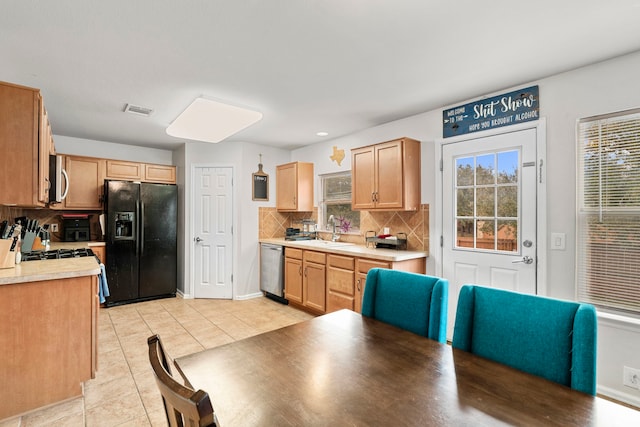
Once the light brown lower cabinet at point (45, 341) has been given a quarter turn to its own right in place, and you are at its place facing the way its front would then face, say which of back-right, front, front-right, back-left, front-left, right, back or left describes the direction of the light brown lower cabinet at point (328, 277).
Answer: left

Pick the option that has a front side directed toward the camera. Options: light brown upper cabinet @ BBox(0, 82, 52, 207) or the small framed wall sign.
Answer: the small framed wall sign

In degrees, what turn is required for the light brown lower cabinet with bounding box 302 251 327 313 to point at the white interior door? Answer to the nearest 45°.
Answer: approximately 90° to its right

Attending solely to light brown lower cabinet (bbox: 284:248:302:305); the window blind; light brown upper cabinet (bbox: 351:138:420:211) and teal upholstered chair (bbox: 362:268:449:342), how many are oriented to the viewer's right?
0

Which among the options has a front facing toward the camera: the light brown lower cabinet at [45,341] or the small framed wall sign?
the small framed wall sign

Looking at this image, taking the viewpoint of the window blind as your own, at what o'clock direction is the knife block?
The knife block is roughly at 12 o'clock from the window blind.

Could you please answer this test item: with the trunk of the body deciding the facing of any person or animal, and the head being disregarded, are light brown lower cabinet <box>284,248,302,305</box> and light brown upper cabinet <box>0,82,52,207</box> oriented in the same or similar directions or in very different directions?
very different directions

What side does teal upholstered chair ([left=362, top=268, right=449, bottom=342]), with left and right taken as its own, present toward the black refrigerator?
right

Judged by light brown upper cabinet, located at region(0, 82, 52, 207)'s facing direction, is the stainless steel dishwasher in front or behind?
in front

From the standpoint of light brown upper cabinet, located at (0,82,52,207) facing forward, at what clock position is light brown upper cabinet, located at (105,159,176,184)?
light brown upper cabinet, located at (105,159,176,184) is roughly at 10 o'clock from light brown upper cabinet, located at (0,82,52,207).

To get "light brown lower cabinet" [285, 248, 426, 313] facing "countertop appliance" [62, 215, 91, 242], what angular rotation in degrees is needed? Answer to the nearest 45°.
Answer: approximately 45° to its right

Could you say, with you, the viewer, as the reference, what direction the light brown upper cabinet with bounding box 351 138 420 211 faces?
facing the viewer and to the left of the viewer

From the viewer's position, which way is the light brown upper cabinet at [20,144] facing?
facing to the right of the viewer

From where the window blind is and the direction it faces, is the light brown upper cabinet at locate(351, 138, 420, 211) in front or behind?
in front

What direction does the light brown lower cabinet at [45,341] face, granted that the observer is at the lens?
facing to the right of the viewer

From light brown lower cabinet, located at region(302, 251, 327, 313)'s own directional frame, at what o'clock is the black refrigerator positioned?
The black refrigerator is roughly at 2 o'clock from the light brown lower cabinet.

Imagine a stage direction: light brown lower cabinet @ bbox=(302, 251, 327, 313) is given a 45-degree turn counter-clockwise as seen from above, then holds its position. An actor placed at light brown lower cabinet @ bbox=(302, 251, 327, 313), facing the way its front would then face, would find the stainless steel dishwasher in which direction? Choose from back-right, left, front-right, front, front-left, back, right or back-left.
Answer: back-right
